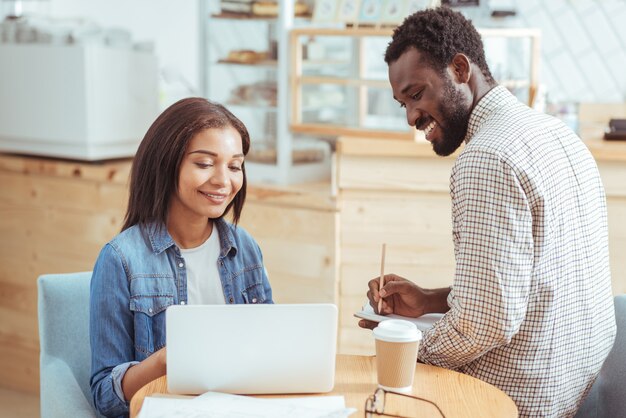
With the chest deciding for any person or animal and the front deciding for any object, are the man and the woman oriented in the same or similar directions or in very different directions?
very different directions

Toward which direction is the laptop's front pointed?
away from the camera

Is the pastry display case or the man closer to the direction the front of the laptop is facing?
the pastry display case

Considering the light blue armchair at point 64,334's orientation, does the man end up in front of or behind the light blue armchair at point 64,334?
in front

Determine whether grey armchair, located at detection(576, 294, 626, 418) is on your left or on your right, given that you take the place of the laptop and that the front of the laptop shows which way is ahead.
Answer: on your right

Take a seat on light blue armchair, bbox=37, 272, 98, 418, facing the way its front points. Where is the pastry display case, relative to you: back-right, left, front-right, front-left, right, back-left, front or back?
left

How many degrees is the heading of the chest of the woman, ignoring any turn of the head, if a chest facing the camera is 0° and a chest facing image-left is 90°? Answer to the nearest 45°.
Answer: approximately 315°

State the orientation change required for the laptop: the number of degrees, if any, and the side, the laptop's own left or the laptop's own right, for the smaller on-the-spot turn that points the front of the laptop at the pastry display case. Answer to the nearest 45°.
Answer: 0° — it already faces it

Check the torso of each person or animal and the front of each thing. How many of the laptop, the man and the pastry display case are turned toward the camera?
1

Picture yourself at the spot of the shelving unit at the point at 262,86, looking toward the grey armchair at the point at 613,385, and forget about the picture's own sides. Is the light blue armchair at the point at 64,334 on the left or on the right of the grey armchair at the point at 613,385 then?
right
